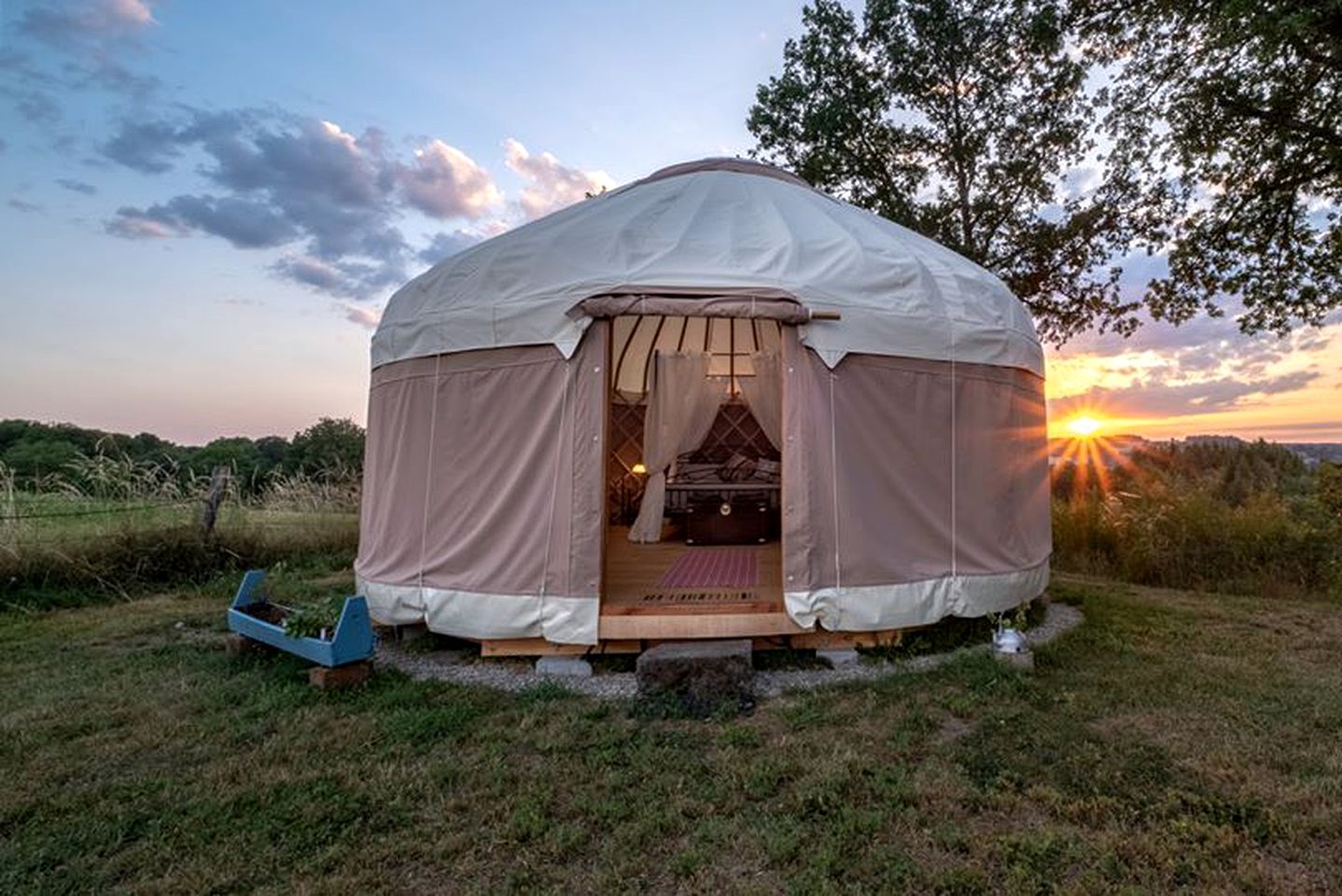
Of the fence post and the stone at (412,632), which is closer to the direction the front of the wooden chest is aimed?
the stone

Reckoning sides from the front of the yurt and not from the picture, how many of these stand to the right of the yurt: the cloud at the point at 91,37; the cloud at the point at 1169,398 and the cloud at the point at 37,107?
2

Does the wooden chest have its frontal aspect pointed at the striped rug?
yes

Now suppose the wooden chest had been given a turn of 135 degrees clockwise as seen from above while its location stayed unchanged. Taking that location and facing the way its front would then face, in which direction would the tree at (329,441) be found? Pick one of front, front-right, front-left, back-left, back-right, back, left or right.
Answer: front

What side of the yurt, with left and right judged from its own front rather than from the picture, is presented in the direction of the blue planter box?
right

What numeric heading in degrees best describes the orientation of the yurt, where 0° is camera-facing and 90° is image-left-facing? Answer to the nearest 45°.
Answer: approximately 0°

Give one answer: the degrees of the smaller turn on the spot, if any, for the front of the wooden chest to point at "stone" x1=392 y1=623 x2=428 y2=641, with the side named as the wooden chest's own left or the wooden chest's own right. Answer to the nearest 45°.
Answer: approximately 45° to the wooden chest's own right

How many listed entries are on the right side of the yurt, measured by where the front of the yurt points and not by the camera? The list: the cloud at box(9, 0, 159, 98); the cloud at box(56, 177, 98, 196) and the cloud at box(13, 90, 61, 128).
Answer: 3

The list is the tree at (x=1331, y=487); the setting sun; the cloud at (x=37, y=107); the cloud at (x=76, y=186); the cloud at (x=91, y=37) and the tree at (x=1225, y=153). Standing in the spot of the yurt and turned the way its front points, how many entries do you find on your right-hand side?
3

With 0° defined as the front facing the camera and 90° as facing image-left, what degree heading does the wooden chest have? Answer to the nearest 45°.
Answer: approximately 0°
